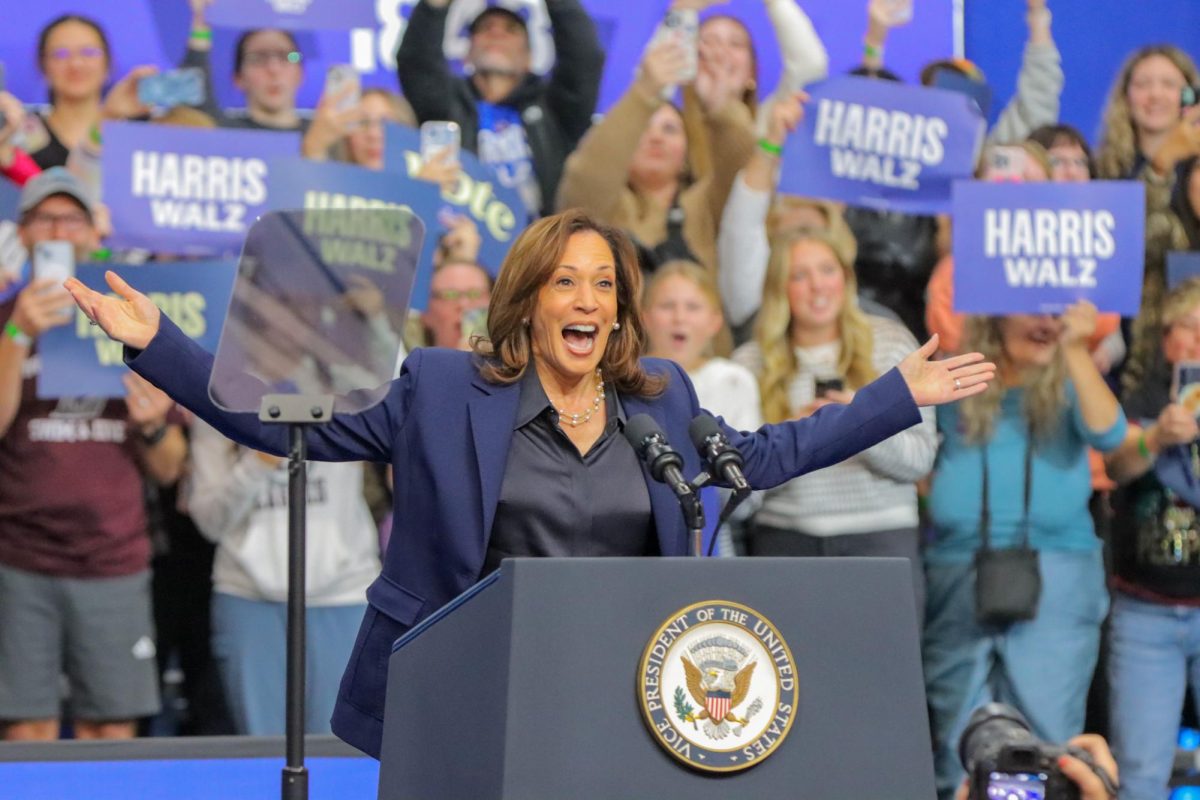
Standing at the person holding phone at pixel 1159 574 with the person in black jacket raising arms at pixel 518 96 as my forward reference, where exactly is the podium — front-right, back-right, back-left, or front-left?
front-left

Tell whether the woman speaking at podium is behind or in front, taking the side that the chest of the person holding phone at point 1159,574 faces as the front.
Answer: in front

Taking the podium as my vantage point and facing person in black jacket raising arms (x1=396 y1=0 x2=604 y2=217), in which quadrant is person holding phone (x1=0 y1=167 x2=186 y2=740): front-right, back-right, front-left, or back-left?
front-left

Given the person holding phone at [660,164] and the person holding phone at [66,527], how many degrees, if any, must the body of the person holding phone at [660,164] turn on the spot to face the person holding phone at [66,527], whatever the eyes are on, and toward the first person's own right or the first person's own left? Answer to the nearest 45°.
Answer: approximately 90° to the first person's own right

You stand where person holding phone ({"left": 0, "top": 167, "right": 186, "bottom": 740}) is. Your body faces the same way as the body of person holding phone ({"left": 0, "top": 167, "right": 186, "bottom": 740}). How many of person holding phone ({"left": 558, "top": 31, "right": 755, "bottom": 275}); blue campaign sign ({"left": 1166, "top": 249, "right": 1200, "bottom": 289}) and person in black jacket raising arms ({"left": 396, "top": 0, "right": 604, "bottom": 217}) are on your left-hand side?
3

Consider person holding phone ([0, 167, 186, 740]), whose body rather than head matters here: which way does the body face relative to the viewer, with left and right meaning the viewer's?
facing the viewer

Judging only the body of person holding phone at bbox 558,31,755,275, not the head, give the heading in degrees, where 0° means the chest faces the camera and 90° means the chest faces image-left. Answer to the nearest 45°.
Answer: approximately 0°

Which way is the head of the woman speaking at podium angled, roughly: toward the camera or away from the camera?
toward the camera

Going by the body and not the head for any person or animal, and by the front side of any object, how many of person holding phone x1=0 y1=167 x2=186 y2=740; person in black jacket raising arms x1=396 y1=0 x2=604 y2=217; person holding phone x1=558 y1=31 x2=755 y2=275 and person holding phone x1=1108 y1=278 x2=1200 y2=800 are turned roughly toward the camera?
4

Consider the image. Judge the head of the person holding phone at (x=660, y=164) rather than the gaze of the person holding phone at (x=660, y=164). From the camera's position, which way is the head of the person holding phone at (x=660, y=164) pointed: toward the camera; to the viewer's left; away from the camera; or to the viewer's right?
toward the camera

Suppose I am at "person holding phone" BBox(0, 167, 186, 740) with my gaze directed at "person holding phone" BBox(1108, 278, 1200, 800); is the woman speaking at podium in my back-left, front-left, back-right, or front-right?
front-right

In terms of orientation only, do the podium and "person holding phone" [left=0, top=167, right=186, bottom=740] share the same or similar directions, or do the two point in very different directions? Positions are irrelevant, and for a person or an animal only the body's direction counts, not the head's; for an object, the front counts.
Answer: same or similar directions

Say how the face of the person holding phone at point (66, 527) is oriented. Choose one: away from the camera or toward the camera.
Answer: toward the camera

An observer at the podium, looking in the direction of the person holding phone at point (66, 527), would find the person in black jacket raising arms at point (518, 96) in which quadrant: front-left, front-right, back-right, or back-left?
front-right

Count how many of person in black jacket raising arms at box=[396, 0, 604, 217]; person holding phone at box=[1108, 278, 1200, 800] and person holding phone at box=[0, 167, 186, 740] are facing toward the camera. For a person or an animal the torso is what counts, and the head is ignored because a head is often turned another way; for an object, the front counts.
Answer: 3

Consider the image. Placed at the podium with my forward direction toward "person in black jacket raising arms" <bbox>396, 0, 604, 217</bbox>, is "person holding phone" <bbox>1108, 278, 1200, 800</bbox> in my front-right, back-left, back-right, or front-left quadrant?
front-right

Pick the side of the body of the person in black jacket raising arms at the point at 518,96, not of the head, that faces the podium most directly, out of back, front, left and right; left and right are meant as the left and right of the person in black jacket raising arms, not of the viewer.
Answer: front

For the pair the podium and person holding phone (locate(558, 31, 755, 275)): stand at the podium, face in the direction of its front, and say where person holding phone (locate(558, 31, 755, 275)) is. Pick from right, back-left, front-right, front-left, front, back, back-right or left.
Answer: back-left

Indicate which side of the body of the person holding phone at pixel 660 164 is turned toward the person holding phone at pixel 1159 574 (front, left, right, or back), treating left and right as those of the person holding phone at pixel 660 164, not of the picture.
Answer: left
